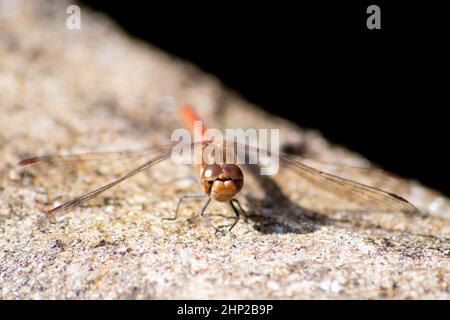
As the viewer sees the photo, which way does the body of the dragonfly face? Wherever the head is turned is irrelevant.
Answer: toward the camera
